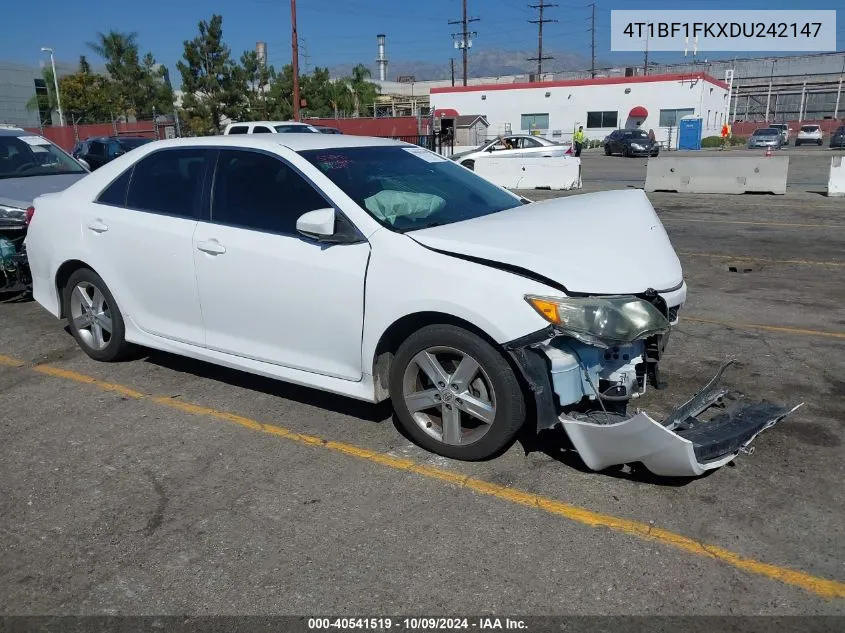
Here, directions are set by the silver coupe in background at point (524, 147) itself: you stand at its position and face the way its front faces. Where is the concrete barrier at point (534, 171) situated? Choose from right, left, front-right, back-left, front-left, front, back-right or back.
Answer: left

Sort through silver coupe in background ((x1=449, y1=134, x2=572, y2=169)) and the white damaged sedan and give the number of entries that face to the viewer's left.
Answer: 1

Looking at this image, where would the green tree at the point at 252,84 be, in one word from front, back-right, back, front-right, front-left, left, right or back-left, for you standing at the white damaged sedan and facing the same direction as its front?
back-left

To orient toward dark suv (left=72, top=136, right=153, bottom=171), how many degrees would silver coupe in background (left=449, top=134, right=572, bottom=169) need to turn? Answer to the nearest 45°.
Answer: approximately 45° to its left

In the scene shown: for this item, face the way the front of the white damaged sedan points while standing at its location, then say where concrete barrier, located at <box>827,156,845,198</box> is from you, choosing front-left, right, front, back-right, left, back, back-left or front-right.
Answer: left

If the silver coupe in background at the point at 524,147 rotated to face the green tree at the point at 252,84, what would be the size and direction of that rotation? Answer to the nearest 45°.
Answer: approximately 45° to its right

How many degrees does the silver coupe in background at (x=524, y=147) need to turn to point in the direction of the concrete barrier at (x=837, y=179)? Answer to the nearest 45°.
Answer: approximately 135° to its left

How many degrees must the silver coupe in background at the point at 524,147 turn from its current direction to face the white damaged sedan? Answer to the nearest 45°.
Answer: approximately 90° to its left

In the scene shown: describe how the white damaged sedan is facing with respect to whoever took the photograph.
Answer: facing the viewer and to the right of the viewer

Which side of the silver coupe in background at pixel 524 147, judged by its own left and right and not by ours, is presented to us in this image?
left

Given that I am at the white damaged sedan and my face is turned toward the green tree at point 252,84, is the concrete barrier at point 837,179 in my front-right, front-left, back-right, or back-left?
front-right

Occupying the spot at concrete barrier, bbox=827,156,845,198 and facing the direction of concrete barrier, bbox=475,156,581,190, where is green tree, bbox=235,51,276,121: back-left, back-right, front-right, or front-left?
front-right
